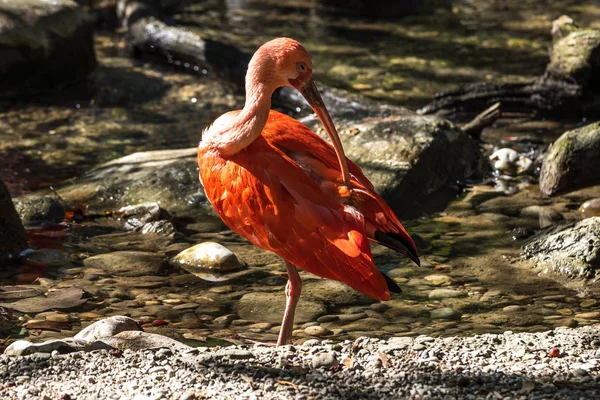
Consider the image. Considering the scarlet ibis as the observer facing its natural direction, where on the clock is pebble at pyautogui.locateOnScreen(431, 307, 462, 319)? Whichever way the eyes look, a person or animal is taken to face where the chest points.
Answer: The pebble is roughly at 5 o'clock from the scarlet ibis.

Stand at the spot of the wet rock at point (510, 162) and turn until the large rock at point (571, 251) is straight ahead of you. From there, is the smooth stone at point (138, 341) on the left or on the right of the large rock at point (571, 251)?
right

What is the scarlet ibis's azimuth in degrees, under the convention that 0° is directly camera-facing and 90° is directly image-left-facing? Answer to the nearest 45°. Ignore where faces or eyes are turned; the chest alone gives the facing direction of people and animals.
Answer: approximately 90°

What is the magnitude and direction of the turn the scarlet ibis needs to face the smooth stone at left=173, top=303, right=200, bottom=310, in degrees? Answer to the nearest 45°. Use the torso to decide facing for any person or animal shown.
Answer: approximately 45° to its right

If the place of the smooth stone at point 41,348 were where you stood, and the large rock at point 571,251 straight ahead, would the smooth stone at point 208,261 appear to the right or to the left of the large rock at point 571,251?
left

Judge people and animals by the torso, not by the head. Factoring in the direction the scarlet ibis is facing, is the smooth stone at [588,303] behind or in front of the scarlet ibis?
behind

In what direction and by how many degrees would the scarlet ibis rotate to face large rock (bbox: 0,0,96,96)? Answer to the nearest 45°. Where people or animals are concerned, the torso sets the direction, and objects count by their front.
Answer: approximately 45° to its right

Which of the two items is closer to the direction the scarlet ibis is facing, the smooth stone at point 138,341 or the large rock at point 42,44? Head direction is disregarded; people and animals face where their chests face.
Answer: the smooth stone

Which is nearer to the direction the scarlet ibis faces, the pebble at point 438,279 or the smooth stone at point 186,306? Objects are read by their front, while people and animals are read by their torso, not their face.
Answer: the smooth stone

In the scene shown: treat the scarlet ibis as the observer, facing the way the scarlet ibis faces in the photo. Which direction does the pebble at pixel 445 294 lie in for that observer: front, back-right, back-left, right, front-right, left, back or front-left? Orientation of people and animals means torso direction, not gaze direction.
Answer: back-right

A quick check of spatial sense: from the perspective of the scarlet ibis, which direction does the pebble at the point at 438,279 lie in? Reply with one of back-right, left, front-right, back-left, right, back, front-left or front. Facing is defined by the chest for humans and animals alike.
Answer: back-right

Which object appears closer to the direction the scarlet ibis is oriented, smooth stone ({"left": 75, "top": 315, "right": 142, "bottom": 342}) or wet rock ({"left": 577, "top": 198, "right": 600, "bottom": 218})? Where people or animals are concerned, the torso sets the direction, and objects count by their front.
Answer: the smooth stone
